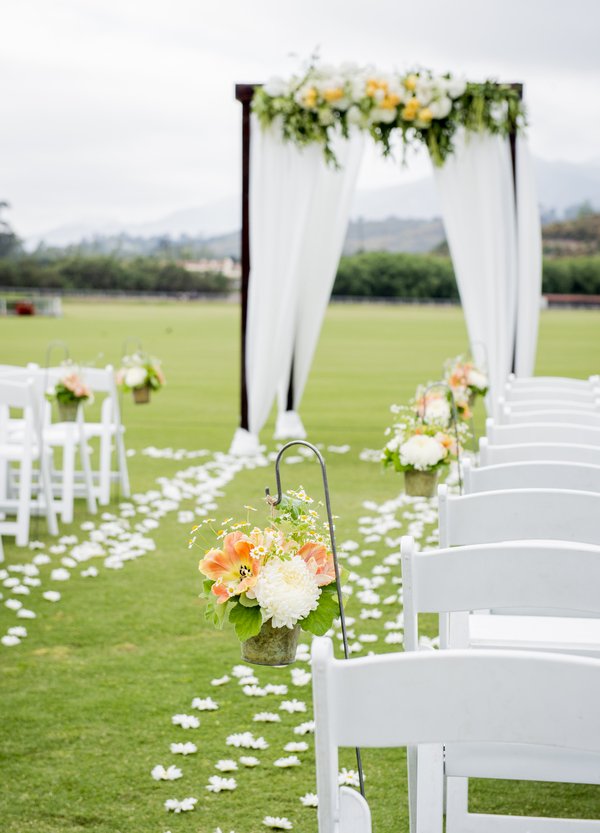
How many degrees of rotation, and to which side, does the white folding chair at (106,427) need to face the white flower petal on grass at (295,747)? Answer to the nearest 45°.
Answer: approximately 135° to its right

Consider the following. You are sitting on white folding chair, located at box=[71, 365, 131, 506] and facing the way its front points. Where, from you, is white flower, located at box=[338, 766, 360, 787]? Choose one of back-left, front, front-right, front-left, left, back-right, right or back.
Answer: back-right

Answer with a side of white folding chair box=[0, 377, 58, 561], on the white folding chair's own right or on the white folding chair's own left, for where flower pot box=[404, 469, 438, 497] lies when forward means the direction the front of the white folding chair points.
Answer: on the white folding chair's own right

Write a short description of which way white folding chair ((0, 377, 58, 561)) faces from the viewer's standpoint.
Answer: facing away from the viewer and to the right of the viewer

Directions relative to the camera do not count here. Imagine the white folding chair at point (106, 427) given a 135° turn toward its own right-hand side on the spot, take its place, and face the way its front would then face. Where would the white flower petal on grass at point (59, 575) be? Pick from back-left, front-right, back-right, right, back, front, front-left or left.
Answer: front

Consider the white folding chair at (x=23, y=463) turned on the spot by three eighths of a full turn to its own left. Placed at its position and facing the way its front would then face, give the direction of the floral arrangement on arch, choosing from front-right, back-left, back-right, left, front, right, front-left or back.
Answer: back-right

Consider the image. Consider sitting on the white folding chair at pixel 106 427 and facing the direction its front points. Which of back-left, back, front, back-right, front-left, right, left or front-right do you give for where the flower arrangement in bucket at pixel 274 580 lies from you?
back-right

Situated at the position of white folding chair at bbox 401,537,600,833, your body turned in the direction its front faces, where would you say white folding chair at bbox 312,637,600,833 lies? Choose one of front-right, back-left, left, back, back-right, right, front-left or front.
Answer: back

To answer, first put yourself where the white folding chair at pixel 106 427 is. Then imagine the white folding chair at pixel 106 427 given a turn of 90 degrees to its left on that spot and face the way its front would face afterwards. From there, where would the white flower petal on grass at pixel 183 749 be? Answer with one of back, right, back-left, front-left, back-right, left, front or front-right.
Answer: back-left

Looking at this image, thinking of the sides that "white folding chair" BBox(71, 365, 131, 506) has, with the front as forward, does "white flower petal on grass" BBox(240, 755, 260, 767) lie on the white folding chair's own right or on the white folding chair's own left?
on the white folding chair's own right

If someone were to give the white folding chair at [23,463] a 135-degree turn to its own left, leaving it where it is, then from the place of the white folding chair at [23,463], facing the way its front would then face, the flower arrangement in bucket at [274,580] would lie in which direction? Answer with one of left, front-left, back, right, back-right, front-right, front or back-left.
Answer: left

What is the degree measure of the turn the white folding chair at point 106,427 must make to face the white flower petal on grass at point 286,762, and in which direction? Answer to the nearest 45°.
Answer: approximately 135° to its right

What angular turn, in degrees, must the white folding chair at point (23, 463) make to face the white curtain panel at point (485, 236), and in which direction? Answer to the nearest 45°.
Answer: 0° — it already faces it

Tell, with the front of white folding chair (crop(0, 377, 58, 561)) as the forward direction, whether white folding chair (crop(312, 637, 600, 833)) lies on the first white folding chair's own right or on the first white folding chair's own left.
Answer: on the first white folding chair's own right

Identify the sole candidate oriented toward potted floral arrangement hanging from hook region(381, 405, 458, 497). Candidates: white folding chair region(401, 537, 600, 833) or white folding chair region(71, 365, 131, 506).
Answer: white folding chair region(401, 537, 600, 833)

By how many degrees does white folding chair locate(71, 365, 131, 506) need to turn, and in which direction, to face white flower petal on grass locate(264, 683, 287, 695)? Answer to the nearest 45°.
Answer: approximately 135° to its right

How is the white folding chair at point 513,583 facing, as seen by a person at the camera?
facing away from the viewer

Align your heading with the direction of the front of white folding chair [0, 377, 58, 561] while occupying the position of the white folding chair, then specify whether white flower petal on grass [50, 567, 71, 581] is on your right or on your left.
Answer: on your right

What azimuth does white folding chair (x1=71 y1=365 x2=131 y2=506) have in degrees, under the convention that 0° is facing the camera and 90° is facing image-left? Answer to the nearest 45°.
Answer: approximately 225°

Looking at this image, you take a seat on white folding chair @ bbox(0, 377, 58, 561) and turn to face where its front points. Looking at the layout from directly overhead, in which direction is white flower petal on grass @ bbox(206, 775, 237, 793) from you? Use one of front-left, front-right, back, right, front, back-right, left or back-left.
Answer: back-right
